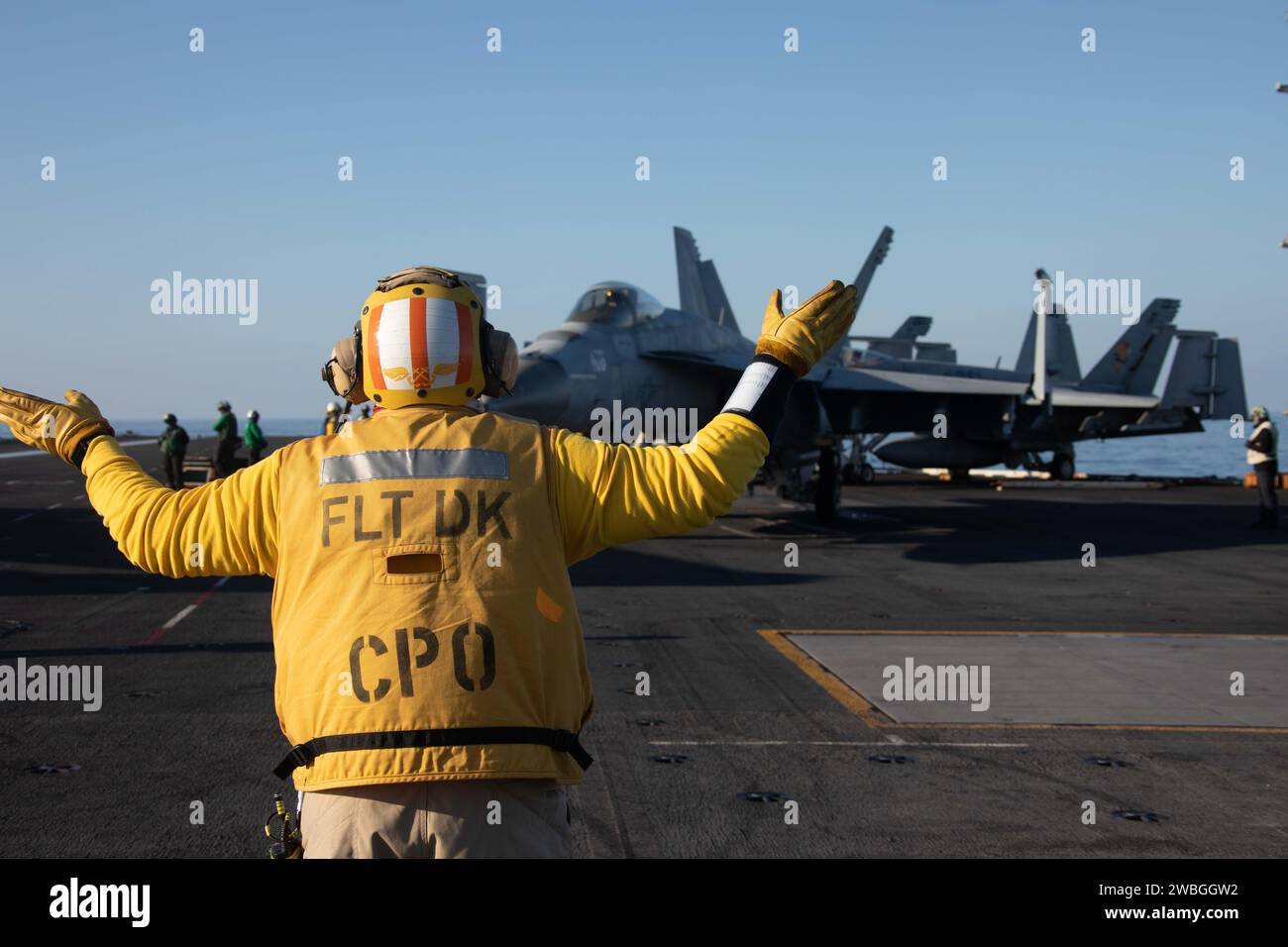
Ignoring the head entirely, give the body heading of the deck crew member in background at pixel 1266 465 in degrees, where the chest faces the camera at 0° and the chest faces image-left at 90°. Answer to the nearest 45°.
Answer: approximately 90°

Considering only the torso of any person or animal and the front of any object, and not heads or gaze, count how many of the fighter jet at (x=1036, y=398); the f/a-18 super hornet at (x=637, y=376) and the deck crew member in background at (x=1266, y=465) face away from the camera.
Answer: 0

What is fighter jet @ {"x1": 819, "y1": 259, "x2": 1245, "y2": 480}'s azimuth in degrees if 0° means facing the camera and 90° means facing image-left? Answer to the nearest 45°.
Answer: approximately 90°

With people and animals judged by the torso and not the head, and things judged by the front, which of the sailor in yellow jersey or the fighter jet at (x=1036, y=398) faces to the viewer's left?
the fighter jet

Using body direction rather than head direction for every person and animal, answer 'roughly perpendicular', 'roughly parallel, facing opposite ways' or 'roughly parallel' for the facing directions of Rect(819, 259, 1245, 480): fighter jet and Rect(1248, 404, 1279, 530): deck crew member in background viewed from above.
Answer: roughly parallel

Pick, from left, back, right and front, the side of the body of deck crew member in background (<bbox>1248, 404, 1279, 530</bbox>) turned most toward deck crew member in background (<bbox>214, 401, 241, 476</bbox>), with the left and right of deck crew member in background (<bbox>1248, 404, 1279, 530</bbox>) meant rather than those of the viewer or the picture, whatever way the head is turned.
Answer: front

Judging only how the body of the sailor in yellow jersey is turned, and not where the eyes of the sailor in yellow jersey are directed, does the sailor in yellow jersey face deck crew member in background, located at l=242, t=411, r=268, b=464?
yes

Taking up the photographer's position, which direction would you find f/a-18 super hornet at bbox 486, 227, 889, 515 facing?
facing the viewer and to the left of the viewer

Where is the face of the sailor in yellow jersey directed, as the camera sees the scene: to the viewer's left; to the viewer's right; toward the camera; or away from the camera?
away from the camera

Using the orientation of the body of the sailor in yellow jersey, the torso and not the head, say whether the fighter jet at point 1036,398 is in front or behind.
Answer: in front

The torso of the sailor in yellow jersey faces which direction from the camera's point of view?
away from the camera
